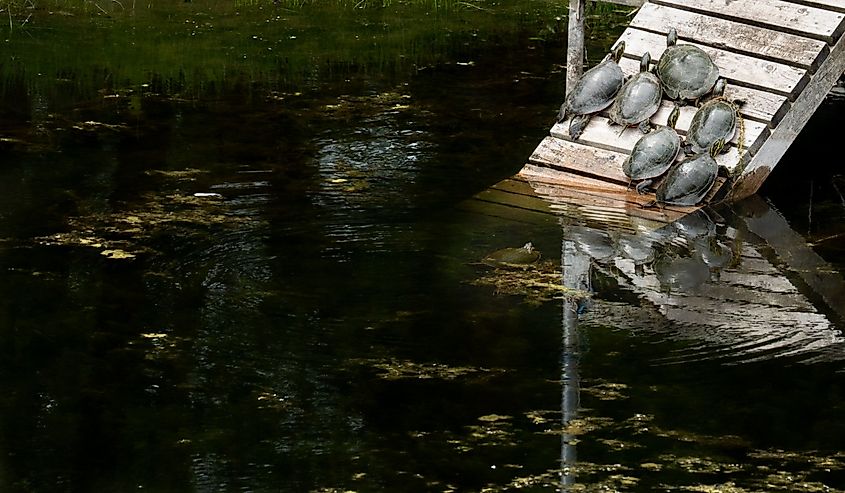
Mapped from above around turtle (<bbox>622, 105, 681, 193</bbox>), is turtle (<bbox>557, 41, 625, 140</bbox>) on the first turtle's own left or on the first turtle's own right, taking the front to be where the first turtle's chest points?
on the first turtle's own left

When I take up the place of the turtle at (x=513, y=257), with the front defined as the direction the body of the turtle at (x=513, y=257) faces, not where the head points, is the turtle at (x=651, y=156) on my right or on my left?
on my left

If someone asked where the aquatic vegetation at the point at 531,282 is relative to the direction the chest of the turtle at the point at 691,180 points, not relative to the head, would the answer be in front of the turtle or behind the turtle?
behind

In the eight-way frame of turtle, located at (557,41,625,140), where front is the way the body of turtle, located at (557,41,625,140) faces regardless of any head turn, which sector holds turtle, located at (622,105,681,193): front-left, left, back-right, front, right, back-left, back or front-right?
right

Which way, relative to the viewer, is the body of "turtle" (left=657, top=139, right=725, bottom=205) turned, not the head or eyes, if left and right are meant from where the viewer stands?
facing away from the viewer and to the right of the viewer

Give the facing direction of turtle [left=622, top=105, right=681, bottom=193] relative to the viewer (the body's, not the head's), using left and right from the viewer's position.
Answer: facing away from the viewer and to the right of the viewer

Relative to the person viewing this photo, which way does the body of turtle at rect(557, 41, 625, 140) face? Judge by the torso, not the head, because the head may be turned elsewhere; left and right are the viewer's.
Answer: facing away from the viewer and to the right of the viewer

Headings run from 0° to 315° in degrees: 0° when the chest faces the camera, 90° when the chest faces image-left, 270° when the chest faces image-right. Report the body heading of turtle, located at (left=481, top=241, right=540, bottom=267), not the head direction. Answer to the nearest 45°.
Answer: approximately 270°

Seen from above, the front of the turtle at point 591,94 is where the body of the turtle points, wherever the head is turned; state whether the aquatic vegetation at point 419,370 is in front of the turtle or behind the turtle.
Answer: behind

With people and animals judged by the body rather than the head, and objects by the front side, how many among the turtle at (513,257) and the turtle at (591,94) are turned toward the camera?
0
